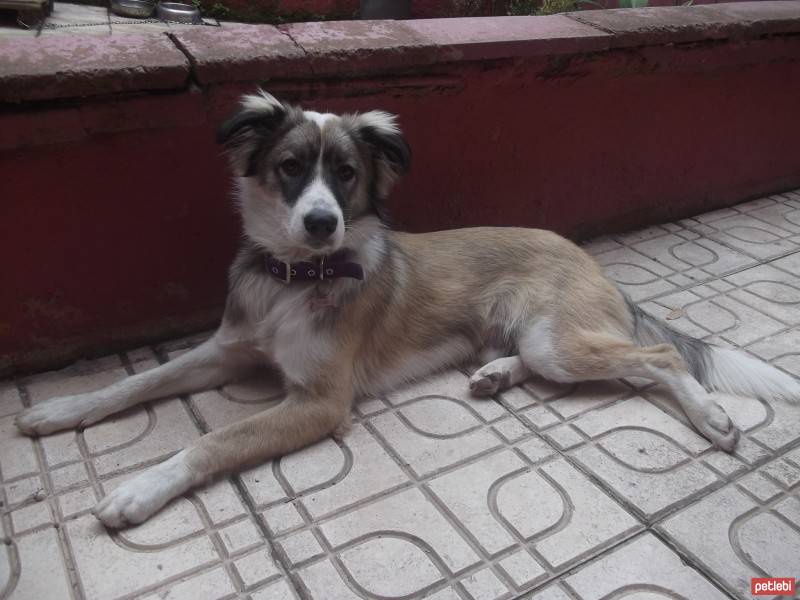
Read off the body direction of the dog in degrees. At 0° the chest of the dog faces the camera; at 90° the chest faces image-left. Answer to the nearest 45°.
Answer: approximately 45°

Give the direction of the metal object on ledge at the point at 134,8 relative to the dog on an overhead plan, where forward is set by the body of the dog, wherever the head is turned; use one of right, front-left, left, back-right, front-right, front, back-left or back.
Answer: right

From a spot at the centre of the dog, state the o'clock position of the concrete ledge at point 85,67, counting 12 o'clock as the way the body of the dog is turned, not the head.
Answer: The concrete ledge is roughly at 2 o'clock from the dog.

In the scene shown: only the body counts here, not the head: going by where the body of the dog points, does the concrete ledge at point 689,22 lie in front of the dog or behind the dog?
behind
